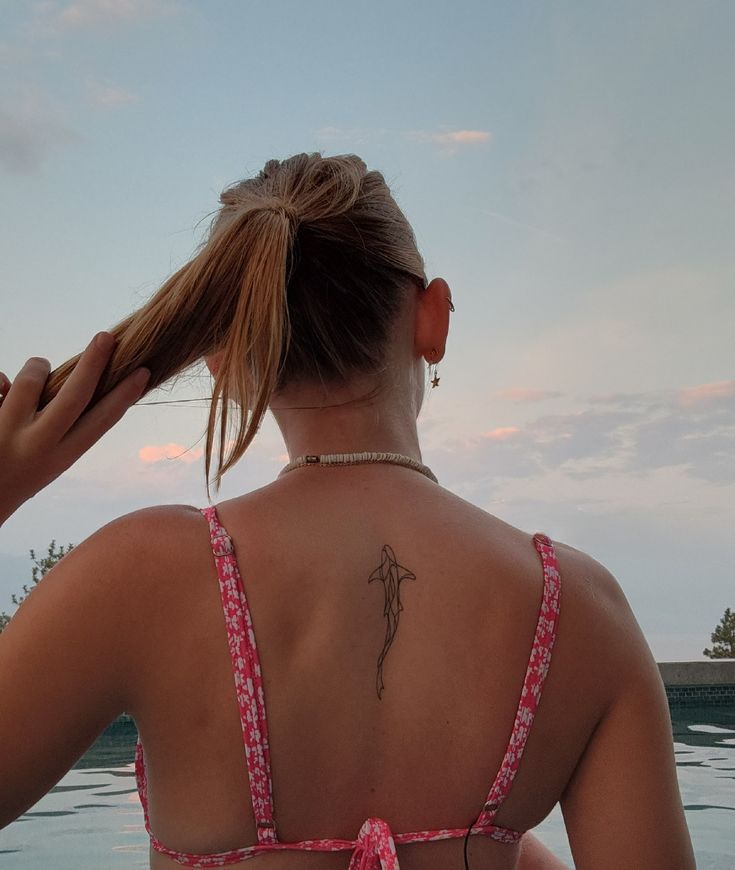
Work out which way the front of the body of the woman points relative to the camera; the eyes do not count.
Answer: away from the camera

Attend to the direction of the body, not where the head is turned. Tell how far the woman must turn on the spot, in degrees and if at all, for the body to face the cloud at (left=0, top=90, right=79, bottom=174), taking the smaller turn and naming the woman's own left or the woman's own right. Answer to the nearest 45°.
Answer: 0° — they already face it

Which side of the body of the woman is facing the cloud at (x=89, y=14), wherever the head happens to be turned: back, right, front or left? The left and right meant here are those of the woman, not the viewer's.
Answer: front

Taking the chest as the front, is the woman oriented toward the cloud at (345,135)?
yes

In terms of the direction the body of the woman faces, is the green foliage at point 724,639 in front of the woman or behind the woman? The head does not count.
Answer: in front

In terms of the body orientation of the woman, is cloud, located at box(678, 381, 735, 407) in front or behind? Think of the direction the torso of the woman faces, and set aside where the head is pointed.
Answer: in front

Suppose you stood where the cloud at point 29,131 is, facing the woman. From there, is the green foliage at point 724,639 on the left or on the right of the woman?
left
